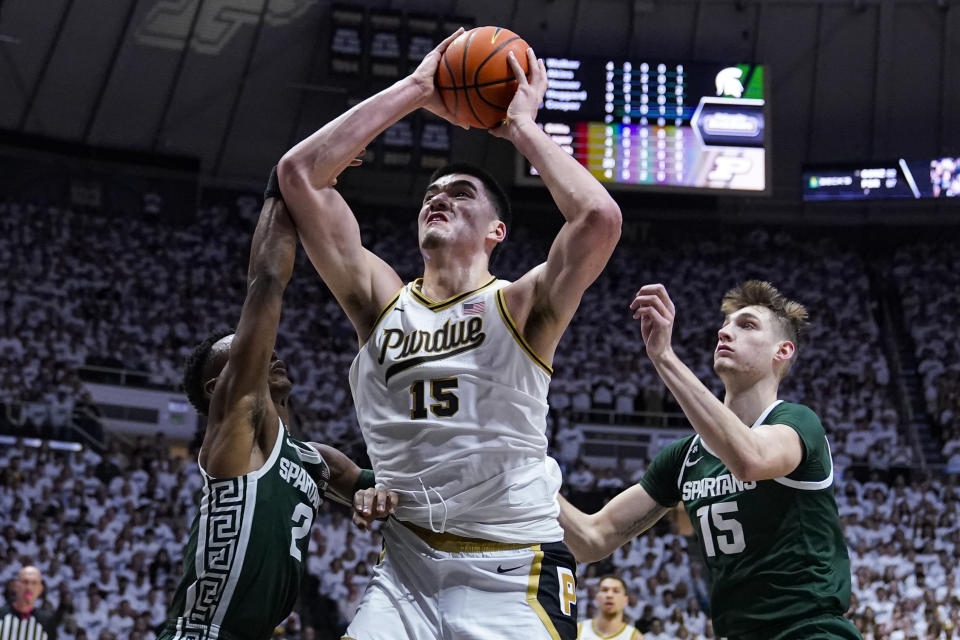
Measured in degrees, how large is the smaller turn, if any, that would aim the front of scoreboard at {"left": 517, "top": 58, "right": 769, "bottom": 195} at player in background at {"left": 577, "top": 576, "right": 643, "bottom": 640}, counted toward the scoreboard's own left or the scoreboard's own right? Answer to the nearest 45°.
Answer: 0° — it already faces them

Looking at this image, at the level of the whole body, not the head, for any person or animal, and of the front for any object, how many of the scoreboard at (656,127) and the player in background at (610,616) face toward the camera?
2

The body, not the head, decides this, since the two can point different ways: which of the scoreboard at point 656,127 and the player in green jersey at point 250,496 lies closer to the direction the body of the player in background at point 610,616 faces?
the player in green jersey

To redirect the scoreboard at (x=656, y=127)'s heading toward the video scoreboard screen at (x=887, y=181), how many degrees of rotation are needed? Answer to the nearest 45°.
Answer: approximately 135° to its left

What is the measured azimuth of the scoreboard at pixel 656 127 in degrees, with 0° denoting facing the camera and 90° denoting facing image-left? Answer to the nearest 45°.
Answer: approximately 0°

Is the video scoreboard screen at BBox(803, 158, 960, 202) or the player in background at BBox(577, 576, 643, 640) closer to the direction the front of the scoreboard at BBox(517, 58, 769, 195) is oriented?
the player in background

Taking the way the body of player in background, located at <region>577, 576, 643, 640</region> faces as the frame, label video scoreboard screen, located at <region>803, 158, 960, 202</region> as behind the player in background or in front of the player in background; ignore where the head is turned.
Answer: behind

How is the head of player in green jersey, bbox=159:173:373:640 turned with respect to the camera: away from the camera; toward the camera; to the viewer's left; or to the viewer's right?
to the viewer's right

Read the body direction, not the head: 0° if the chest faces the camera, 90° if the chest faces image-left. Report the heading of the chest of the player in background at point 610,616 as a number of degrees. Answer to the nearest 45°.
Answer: approximately 0°

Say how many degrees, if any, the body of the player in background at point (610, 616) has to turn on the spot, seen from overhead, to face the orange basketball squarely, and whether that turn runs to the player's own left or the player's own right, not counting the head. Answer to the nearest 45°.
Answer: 0° — they already face it
